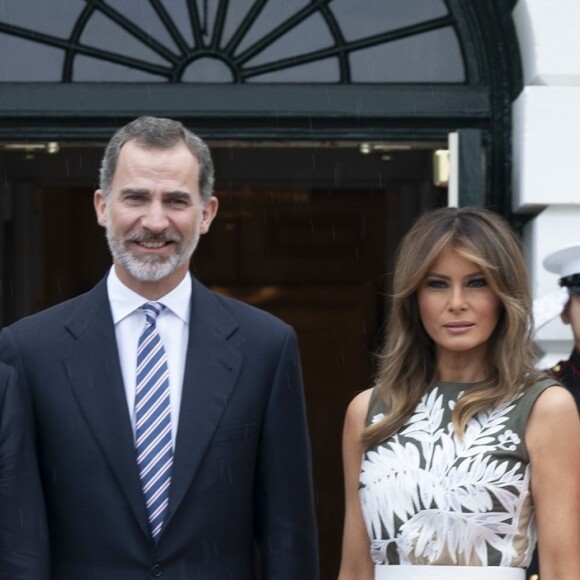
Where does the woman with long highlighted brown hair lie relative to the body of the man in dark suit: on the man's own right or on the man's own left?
on the man's own left

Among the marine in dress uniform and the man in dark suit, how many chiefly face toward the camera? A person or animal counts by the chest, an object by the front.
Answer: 2

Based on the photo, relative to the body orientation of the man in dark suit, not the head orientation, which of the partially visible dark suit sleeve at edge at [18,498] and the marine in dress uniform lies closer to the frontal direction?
the partially visible dark suit sleeve at edge

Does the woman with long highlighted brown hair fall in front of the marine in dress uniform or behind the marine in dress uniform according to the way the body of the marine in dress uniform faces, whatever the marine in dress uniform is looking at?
in front

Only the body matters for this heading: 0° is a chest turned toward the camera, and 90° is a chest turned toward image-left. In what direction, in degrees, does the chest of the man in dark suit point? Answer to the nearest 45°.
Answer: approximately 0°

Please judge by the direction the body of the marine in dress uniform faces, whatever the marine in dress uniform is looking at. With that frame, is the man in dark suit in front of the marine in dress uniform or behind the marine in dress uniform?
in front

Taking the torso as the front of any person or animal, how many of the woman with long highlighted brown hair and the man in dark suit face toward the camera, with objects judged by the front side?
2

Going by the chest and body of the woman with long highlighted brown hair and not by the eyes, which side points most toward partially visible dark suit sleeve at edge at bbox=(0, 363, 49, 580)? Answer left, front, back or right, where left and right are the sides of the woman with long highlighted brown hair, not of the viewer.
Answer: right
